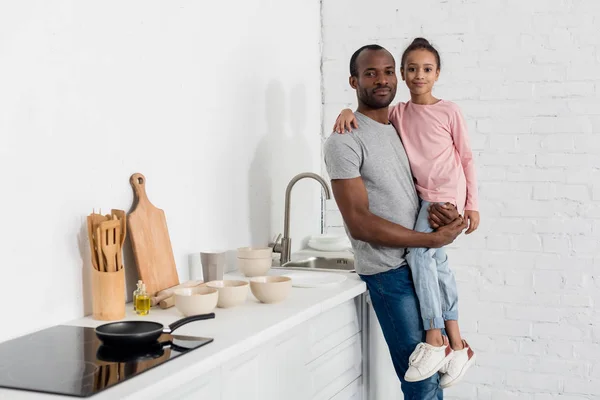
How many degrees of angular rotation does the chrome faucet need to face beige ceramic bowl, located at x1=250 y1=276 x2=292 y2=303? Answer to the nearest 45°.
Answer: approximately 90° to its right

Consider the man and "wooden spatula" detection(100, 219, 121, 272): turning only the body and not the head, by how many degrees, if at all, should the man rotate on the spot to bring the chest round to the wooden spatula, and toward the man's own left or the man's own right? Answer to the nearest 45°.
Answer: approximately 90° to the man's own right

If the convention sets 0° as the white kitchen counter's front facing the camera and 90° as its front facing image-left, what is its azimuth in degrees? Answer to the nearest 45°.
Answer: approximately 315°

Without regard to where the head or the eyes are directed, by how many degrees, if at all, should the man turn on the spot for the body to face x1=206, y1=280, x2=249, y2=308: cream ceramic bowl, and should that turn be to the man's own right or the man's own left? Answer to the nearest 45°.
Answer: approximately 90° to the man's own right

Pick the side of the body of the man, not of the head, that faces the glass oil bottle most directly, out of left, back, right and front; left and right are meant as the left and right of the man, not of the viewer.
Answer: right

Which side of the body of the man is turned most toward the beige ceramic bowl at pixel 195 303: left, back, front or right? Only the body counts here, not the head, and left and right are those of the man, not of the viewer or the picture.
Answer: right

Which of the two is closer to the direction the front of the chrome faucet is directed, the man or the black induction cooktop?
the man

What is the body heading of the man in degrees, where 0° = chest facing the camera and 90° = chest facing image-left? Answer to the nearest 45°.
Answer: approximately 315°

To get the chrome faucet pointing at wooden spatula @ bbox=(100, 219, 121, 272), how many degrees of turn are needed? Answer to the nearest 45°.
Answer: approximately 135° to its right

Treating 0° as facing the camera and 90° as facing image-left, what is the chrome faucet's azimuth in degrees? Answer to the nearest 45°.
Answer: approximately 270°
